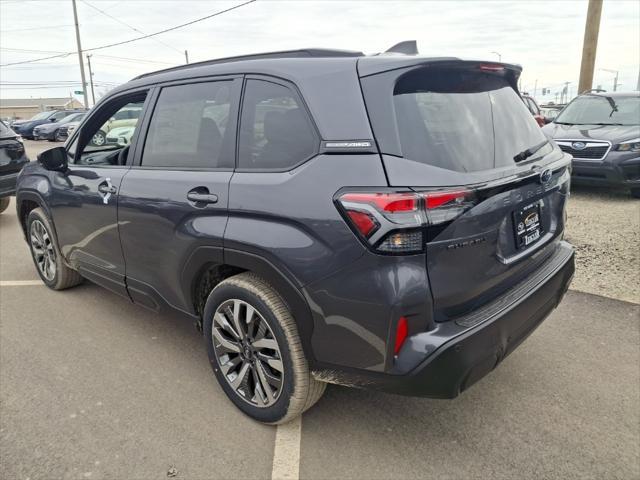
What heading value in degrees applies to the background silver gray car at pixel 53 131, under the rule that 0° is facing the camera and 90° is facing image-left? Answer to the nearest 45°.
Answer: approximately 45°

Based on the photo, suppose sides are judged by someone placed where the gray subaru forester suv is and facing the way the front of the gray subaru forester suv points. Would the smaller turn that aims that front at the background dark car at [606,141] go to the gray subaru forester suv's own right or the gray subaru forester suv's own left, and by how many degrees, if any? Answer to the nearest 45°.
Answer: approximately 90° to the gray subaru forester suv's own right

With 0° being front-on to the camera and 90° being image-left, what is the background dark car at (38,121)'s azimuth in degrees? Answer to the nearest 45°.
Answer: approximately 45°

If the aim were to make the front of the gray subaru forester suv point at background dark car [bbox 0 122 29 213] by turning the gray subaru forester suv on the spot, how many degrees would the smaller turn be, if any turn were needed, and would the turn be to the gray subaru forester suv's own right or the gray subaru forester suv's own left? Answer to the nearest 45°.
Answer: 0° — it already faces it

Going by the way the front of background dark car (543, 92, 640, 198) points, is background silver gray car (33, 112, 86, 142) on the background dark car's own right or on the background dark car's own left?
on the background dark car's own right

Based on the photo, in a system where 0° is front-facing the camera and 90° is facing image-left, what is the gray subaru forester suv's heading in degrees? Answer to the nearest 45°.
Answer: approximately 135°
